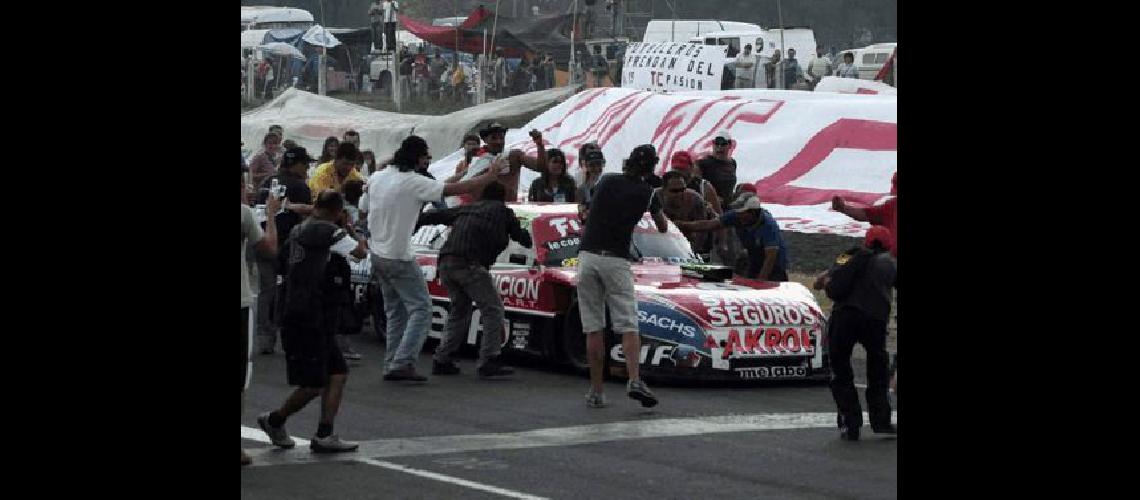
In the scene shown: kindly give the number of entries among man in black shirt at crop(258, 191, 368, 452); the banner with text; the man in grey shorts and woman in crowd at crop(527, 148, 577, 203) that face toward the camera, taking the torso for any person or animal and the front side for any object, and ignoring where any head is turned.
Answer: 2

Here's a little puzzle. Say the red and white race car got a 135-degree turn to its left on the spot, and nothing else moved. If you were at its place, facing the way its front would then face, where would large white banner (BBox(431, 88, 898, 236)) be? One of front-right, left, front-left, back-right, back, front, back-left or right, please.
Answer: front

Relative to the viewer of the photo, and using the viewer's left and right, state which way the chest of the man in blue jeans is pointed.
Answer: facing away from the viewer and to the right of the viewer

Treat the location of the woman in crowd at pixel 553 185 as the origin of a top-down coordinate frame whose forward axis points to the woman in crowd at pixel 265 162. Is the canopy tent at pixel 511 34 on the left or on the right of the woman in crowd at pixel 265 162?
right

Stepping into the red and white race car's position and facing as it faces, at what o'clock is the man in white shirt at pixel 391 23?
The man in white shirt is roughly at 7 o'clock from the red and white race car.

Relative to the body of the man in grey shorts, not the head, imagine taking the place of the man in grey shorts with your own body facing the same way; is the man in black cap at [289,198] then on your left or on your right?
on your left

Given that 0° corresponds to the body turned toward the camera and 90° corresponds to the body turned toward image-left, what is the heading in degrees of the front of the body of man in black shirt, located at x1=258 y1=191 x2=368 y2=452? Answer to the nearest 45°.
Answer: approximately 225°

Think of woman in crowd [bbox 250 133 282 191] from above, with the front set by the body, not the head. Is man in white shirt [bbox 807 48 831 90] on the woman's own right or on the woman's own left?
on the woman's own left

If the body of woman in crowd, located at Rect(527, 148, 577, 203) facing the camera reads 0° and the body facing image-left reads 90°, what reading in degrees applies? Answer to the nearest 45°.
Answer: approximately 0°

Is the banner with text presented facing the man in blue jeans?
yes
